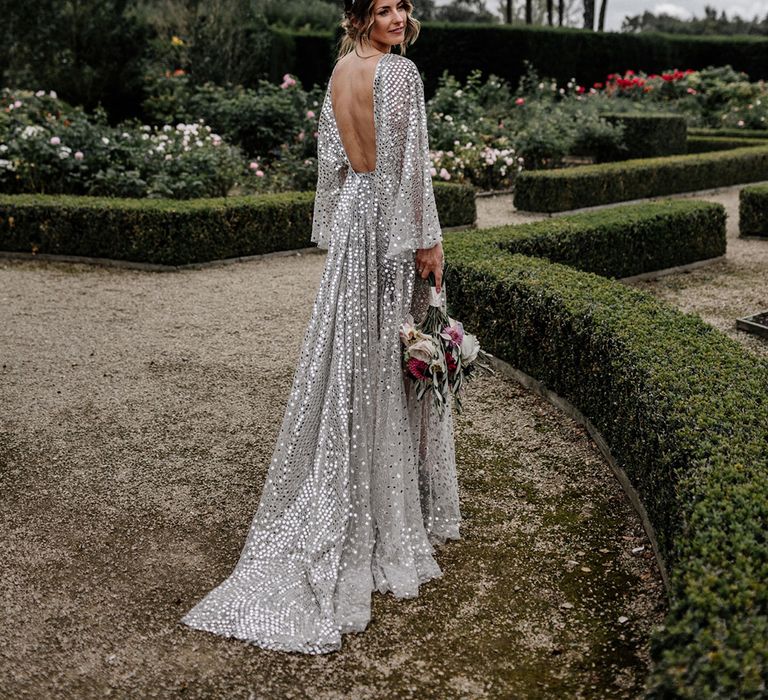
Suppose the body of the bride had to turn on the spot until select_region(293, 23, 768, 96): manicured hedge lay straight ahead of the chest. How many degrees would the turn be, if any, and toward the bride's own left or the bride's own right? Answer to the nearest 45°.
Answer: approximately 45° to the bride's own left

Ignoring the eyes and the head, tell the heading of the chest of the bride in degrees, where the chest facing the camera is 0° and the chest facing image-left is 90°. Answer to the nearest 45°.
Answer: approximately 225°

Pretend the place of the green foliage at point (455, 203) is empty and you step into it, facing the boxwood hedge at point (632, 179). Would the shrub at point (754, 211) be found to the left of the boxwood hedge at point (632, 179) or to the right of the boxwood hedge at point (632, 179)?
right

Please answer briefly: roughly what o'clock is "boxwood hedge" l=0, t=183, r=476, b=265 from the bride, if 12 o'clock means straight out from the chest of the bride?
The boxwood hedge is roughly at 10 o'clock from the bride.

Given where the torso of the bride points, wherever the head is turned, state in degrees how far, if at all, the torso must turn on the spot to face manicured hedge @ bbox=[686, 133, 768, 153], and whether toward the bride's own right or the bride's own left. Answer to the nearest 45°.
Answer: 0° — they already face it
